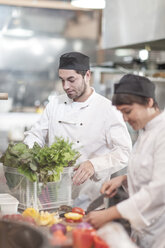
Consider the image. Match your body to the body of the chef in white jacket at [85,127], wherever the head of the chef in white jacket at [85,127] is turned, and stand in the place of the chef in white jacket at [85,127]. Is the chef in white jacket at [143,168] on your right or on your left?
on your left

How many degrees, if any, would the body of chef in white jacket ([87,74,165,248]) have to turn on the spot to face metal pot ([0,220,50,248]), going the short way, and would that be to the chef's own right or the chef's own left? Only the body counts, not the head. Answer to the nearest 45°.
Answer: approximately 45° to the chef's own left

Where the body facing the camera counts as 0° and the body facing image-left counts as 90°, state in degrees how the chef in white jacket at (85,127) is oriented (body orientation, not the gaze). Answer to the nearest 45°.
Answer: approximately 45°

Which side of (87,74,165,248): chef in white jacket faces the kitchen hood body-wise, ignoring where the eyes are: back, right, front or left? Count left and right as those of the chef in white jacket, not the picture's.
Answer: right

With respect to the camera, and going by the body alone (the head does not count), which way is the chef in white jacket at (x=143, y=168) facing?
to the viewer's left

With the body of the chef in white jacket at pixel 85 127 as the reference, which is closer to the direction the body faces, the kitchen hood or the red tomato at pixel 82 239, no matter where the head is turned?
the red tomato

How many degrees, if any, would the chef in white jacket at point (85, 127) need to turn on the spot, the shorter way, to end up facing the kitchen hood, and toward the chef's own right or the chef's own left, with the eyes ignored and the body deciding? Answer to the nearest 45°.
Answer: approximately 180°

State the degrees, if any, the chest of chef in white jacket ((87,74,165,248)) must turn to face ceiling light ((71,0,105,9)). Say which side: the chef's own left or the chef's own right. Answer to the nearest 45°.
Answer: approximately 90° to the chef's own right
